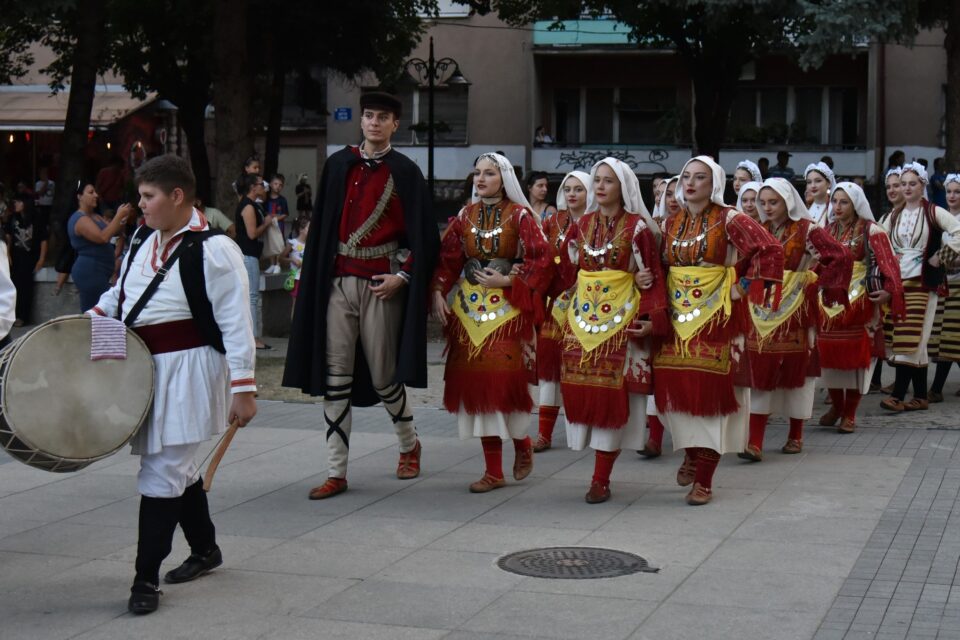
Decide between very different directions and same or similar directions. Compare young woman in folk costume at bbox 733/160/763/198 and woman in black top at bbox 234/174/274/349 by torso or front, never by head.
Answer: very different directions

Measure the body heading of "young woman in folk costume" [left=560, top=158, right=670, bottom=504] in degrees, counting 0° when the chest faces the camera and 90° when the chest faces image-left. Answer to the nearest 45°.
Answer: approximately 45°

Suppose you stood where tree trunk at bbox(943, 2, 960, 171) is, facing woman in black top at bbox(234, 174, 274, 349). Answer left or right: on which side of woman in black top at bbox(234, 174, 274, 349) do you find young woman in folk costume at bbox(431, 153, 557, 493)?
left

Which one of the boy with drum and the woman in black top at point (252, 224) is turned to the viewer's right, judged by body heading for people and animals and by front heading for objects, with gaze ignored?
the woman in black top

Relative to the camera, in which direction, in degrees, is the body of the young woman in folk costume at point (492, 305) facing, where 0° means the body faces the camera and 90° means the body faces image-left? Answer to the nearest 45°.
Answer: approximately 45°

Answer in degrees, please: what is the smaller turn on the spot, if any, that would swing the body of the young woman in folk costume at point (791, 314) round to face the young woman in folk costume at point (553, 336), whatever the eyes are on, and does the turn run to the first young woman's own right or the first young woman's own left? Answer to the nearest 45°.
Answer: approximately 45° to the first young woman's own right

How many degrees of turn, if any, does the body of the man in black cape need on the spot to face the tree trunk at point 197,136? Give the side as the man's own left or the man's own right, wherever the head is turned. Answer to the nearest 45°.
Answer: approximately 135° to the man's own right

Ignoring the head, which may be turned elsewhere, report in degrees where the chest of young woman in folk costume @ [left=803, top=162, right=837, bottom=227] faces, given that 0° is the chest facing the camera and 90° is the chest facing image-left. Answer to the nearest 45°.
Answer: approximately 45°

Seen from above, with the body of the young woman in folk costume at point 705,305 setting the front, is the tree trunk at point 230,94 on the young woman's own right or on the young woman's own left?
on the young woman's own right
